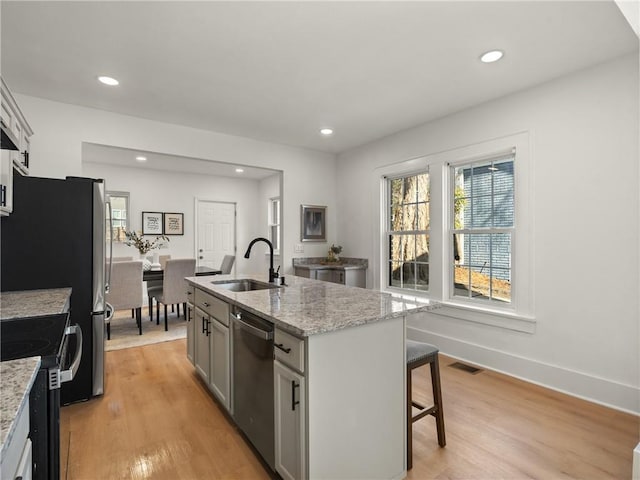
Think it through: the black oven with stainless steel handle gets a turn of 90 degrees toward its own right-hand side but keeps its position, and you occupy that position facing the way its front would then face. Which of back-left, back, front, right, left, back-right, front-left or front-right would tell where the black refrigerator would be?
back

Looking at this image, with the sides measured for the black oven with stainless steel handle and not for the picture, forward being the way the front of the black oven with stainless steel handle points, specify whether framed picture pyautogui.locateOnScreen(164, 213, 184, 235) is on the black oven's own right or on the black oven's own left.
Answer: on the black oven's own left

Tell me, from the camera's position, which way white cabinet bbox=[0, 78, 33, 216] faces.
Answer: facing to the right of the viewer

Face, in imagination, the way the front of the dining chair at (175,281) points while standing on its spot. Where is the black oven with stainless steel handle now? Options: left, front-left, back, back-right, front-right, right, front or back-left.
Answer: back-left

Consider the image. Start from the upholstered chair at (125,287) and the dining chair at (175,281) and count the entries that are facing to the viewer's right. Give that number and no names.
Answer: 0

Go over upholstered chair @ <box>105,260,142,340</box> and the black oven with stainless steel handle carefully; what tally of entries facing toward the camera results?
0

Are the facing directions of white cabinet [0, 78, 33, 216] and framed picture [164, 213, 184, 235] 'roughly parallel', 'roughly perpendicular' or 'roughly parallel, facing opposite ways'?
roughly perpendicular

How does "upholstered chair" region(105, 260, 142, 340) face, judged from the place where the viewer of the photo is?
facing away from the viewer and to the left of the viewer

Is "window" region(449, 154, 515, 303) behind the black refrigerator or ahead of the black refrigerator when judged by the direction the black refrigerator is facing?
ahead

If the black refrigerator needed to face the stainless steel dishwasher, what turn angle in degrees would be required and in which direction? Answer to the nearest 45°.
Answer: approximately 45° to its right

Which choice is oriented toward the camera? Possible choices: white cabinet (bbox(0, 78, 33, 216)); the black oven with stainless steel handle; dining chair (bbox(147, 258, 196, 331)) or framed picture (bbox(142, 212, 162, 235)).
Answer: the framed picture

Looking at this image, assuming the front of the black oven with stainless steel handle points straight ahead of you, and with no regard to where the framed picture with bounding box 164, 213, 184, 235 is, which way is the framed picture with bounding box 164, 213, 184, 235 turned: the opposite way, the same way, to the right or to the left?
to the right

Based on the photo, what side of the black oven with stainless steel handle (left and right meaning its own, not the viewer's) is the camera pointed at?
right

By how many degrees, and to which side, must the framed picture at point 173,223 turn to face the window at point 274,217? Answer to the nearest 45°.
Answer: approximately 90° to its left

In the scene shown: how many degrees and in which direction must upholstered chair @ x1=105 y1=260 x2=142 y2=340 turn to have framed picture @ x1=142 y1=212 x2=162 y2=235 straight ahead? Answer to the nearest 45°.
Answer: approximately 45° to its right

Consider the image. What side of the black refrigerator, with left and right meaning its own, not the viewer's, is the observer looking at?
right
